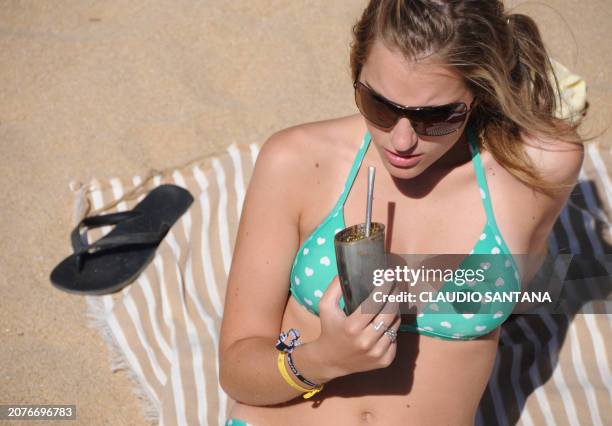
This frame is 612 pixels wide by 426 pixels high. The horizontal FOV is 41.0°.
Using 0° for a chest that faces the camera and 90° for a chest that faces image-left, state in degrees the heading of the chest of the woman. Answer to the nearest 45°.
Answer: approximately 0°

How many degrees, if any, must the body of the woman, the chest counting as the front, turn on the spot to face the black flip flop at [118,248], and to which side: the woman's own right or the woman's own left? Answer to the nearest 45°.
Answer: approximately 135° to the woman's own right
